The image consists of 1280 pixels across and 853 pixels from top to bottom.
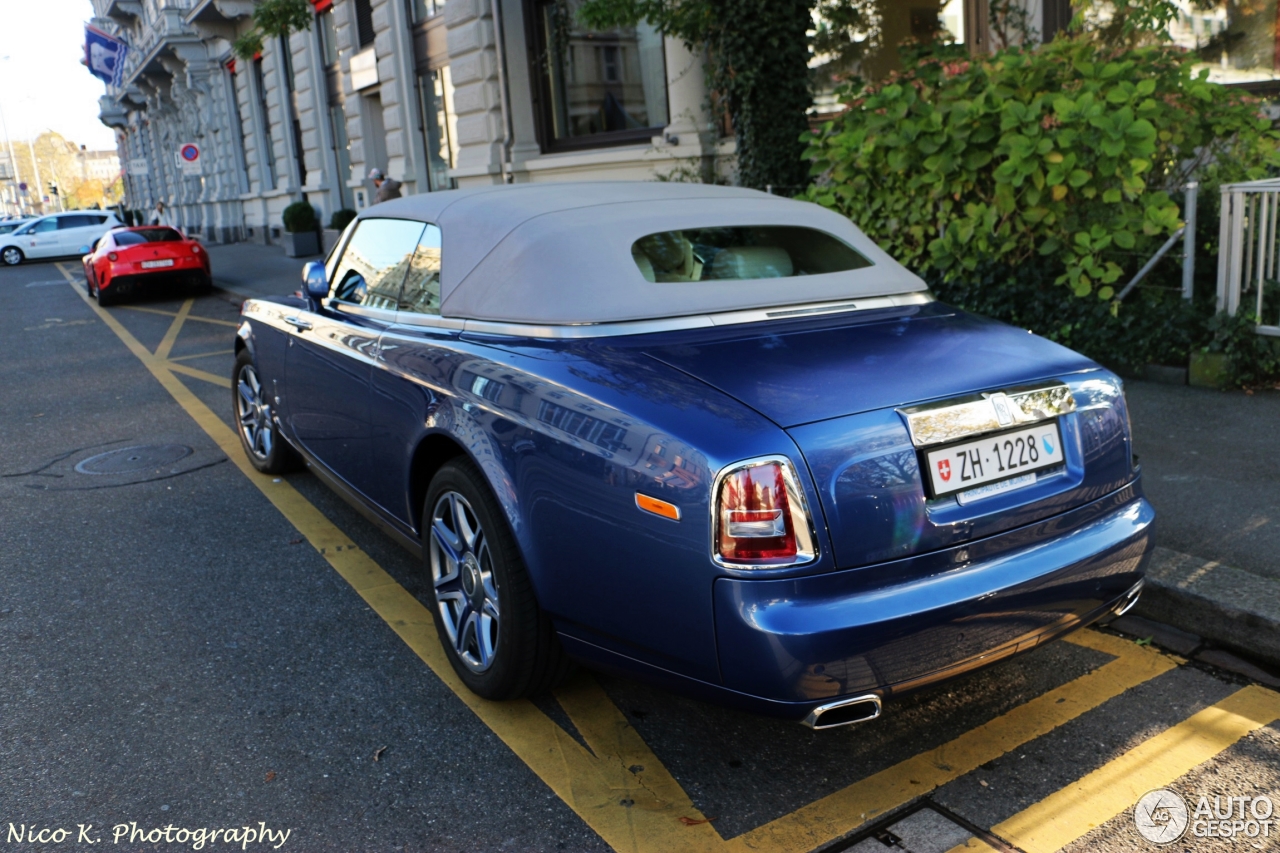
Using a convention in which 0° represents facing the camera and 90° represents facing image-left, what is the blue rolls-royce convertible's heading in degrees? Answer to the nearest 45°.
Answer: approximately 135°

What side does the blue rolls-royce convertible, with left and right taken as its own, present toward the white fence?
right

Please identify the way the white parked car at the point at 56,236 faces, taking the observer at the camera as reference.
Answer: facing to the left of the viewer

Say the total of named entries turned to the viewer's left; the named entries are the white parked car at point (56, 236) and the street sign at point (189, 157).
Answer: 1

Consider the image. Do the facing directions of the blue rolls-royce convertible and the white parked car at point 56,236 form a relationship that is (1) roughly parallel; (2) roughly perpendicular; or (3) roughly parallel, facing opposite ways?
roughly perpendicular

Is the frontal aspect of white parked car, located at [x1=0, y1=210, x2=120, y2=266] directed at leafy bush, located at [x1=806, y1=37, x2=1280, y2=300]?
no

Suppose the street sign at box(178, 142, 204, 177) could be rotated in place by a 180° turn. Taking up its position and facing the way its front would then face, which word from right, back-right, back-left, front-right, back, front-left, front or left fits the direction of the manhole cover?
back

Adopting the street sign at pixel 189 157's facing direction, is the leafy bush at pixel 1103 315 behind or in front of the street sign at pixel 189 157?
in front

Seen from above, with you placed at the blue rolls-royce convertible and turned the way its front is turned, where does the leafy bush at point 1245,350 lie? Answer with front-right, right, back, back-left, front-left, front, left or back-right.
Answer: right

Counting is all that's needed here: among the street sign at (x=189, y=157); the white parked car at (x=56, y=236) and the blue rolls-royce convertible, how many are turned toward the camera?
1

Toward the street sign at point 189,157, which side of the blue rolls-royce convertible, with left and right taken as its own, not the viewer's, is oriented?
front

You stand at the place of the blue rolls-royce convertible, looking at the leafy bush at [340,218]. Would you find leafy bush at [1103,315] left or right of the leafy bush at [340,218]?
right

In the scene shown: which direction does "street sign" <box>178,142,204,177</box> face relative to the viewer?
toward the camera

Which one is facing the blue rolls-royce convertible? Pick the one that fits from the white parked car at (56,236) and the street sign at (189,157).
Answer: the street sign

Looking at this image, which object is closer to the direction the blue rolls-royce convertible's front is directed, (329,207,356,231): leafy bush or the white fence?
the leafy bush
